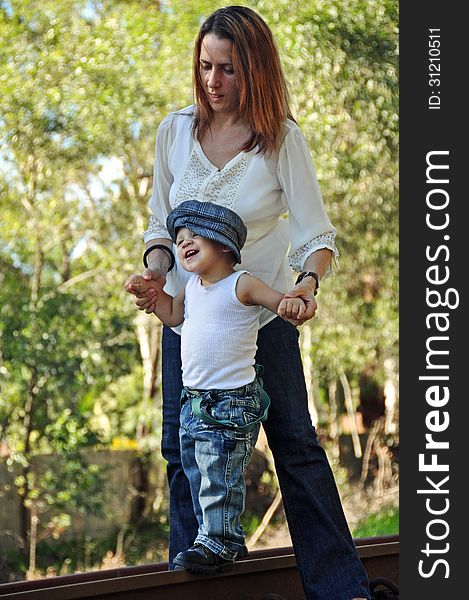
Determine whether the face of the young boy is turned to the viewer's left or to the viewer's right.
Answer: to the viewer's left

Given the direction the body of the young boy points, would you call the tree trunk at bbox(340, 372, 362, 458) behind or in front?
behind

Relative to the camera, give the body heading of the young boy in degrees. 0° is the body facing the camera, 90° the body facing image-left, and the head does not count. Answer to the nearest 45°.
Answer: approximately 45°
